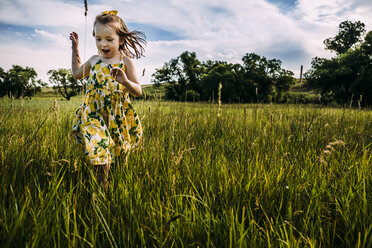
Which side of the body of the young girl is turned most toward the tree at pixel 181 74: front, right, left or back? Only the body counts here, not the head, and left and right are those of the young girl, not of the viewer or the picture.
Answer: back

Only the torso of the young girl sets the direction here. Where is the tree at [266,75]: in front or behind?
behind

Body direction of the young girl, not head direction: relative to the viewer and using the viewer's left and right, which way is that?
facing the viewer
